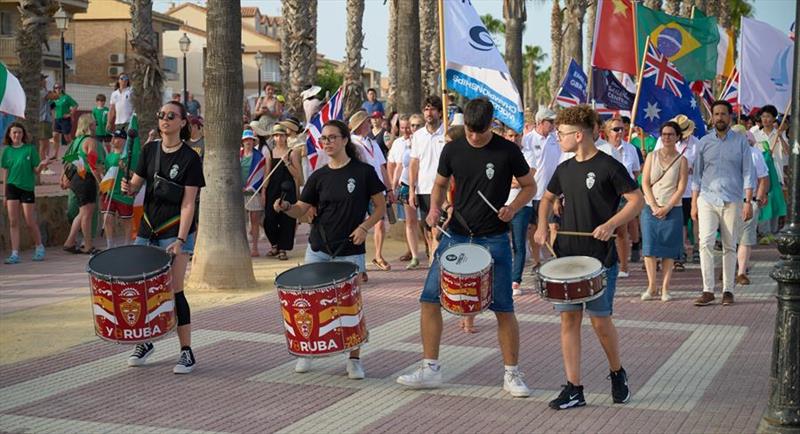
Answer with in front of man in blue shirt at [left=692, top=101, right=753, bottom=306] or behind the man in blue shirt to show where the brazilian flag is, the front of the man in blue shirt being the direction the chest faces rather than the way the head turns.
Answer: behind

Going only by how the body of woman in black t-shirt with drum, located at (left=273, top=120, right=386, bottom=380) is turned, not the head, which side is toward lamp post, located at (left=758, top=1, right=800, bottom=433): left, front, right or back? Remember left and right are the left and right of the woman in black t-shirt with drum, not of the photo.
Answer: left

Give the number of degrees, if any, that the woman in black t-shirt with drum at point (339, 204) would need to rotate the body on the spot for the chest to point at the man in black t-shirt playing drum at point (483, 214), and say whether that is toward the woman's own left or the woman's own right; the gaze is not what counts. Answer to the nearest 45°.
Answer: approximately 90° to the woman's own left

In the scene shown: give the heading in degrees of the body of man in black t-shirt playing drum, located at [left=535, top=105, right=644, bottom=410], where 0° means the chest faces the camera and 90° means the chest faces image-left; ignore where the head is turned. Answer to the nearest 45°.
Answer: approximately 45°
